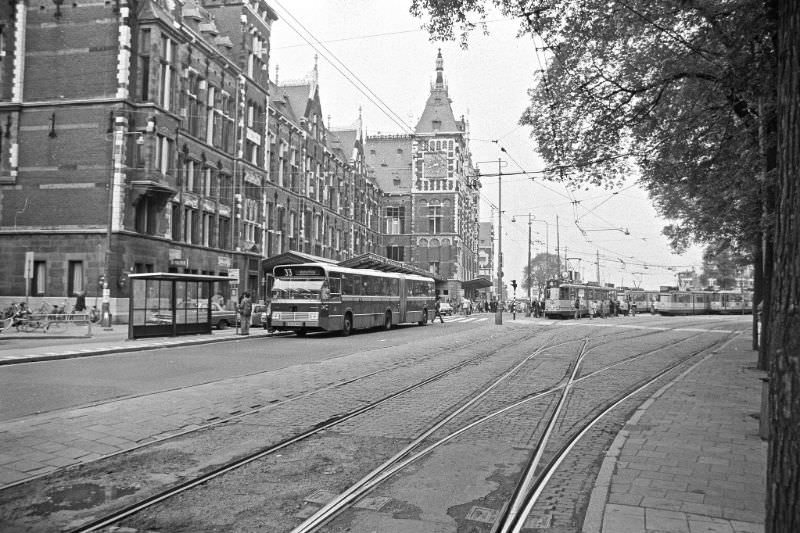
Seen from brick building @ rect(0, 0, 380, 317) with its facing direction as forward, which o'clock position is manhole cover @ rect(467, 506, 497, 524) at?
The manhole cover is roughly at 1 o'clock from the brick building.

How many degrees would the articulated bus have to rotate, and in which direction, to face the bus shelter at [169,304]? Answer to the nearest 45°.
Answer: approximately 45° to its right

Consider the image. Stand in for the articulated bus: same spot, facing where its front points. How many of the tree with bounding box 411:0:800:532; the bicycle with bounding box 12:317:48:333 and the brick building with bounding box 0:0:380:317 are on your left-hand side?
1

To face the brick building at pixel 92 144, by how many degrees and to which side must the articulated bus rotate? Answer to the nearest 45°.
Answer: approximately 90° to its right

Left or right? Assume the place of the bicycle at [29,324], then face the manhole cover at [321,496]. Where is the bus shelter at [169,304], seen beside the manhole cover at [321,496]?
left

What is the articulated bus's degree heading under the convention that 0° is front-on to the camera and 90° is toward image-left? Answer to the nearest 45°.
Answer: approximately 45°

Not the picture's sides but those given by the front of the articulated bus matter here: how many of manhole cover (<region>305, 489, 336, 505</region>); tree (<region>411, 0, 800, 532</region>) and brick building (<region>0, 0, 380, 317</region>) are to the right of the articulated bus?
1

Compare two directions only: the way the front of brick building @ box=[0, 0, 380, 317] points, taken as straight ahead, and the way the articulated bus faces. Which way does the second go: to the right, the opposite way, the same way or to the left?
to the right

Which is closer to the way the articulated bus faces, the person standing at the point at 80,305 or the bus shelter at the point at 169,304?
the bus shelter

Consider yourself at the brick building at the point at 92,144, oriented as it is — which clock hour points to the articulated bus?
The articulated bus is roughly at 12 o'clock from the brick building.

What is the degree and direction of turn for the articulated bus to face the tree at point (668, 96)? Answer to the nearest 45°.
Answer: approximately 90° to its left

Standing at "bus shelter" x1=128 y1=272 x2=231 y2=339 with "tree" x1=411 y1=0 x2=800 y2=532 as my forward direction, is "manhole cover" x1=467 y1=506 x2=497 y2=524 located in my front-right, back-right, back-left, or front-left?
front-right

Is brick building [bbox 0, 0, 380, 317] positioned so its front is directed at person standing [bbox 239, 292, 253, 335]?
no

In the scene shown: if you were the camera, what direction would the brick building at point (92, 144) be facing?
facing the viewer and to the right of the viewer

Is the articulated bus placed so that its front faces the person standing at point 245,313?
no

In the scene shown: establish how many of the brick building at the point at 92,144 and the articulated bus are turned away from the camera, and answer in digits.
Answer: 0
